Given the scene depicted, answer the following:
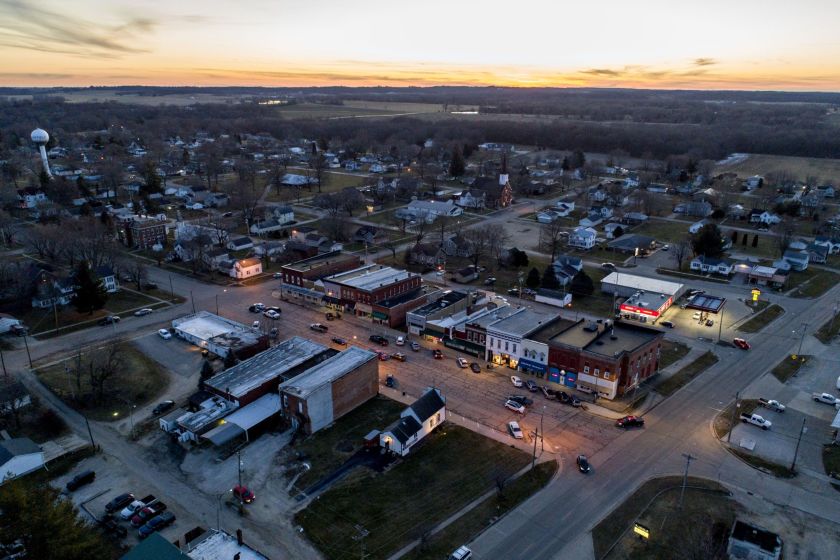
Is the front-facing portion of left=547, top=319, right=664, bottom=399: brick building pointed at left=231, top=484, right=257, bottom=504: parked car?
yes

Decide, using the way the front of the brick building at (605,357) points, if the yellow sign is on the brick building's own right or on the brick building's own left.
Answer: on the brick building's own left

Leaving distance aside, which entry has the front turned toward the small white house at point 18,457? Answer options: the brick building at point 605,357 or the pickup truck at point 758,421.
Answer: the brick building

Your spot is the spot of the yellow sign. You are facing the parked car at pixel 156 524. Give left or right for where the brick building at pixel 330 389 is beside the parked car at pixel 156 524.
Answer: right

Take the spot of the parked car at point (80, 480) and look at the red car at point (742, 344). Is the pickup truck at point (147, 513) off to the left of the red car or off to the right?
right

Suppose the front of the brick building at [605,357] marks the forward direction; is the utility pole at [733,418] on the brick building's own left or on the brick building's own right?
on the brick building's own left
